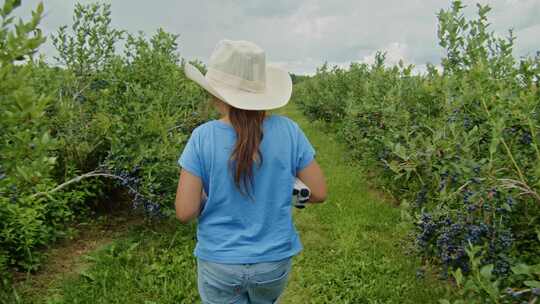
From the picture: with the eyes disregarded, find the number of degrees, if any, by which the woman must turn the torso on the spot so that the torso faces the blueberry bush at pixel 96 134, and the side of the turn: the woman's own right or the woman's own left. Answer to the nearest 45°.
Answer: approximately 45° to the woman's own left

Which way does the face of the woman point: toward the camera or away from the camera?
away from the camera

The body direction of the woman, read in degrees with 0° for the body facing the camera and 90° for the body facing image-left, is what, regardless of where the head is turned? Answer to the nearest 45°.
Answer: approximately 180°

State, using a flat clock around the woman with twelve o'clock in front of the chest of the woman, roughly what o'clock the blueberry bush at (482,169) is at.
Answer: The blueberry bush is roughly at 2 o'clock from the woman.
